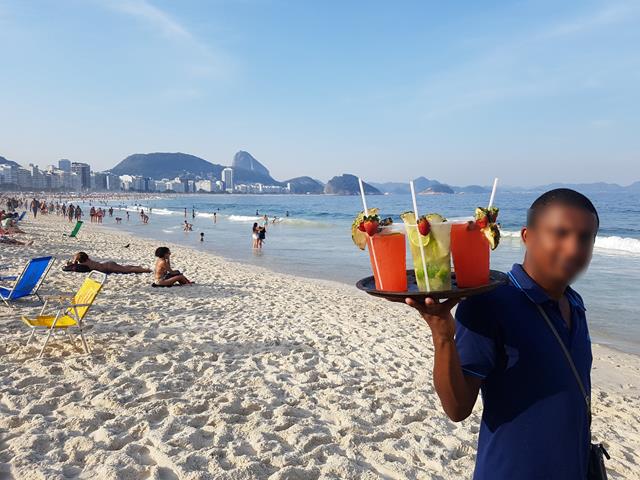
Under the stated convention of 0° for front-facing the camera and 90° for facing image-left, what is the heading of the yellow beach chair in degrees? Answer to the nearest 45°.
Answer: approximately 45°

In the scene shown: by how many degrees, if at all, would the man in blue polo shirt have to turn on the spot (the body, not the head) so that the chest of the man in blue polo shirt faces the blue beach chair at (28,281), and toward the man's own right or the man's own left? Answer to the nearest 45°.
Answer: approximately 180°

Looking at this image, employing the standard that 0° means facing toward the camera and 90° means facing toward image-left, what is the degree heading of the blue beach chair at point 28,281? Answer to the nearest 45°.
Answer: approximately 45°

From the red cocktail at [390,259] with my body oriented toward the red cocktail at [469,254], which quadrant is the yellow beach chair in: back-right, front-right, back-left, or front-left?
back-left

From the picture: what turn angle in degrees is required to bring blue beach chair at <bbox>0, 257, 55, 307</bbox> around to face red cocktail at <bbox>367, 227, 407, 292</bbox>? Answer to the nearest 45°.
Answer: approximately 45° to its left
